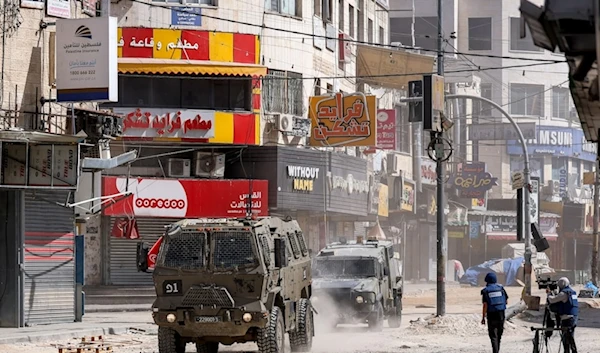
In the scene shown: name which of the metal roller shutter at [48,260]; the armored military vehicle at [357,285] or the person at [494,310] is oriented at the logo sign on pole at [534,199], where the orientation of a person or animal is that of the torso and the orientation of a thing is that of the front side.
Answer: the person

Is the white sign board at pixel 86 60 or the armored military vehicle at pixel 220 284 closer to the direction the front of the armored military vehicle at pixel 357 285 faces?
the armored military vehicle

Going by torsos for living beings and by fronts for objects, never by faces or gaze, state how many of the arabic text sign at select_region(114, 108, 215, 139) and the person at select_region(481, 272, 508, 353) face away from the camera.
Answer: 1

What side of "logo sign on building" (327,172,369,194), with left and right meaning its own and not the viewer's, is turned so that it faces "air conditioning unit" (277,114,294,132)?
right

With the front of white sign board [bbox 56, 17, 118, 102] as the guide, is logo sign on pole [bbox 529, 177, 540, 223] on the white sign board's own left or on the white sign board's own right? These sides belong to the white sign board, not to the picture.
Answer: on the white sign board's own left

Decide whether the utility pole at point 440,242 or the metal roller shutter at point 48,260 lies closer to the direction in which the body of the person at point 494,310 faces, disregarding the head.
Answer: the utility pole

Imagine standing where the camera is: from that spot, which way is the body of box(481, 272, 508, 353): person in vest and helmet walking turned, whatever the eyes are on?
away from the camera

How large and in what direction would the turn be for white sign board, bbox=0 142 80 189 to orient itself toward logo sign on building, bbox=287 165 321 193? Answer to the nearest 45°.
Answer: approximately 135° to its left

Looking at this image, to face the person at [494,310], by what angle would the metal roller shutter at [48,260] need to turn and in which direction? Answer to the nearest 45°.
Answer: approximately 45° to its left

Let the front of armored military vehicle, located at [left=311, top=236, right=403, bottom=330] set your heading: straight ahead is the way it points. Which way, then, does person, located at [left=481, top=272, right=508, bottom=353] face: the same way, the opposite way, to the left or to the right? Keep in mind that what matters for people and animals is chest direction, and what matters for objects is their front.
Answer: the opposite way
